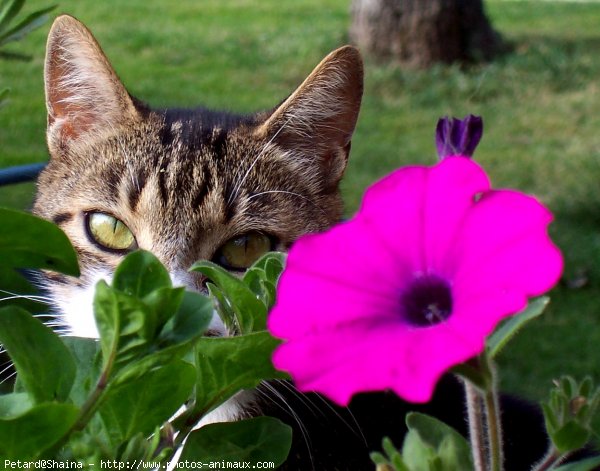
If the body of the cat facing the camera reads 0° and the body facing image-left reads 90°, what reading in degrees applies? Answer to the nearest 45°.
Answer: approximately 45°

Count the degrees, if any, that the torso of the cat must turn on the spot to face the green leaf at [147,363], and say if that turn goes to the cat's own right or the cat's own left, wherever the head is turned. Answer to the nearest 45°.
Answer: approximately 45° to the cat's own left

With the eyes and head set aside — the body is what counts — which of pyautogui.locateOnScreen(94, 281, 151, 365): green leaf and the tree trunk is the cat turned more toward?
the green leaf

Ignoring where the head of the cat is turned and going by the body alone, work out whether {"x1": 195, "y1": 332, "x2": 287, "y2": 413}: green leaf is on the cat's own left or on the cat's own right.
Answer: on the cat's own left

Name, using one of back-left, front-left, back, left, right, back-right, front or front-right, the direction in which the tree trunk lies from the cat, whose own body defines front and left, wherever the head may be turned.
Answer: back-right
